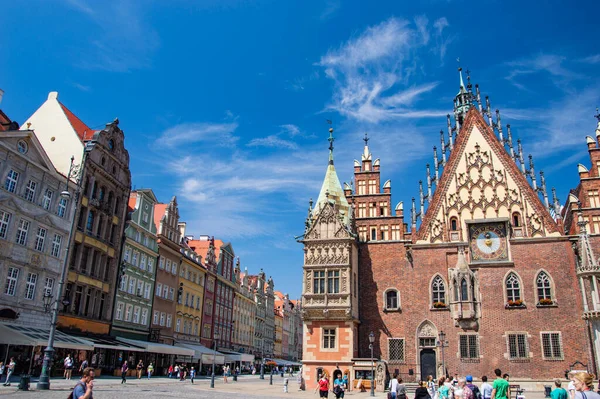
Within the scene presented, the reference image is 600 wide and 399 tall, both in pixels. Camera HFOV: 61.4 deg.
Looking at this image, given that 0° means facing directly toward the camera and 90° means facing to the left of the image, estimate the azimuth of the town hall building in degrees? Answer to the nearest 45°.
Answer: approximately 0°

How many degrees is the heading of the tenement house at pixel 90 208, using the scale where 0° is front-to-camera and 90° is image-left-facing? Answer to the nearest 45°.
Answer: approximately 315°

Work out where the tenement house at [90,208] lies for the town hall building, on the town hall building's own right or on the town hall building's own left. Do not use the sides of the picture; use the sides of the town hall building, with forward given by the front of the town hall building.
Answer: on the town hall building's own right

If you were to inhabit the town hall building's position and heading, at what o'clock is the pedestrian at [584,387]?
The pedestrian is roughly at 12 o'clock from the town hall building.

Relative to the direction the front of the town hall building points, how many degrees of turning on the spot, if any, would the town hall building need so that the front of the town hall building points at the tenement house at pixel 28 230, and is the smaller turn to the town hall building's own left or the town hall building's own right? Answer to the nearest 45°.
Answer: approximately 45° to the town hall building's own right

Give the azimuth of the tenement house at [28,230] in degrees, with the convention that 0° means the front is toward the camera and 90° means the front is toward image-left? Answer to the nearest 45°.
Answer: approximately 315°
